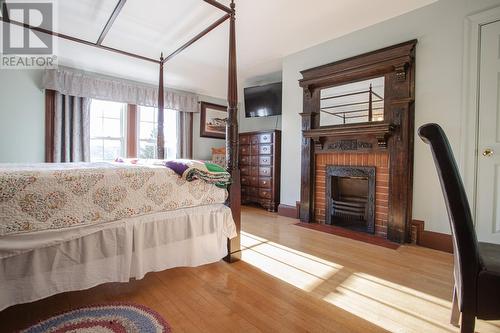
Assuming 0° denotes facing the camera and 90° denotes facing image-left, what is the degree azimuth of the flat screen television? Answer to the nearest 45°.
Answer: approximately 45°

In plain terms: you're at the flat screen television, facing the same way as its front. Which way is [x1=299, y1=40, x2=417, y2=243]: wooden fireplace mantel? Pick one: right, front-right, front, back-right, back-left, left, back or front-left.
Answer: left

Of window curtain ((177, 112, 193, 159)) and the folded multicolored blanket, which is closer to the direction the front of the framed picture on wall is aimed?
the folded multicolored blanket

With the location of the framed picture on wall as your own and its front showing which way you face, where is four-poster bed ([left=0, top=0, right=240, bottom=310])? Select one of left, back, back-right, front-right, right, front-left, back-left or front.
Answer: front-right

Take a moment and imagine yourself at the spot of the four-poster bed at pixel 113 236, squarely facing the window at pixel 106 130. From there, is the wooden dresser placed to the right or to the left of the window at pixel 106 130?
right

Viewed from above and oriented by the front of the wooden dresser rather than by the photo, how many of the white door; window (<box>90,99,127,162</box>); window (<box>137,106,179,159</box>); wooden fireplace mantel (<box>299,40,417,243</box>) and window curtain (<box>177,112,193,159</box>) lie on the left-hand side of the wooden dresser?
2

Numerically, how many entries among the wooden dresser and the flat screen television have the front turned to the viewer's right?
0

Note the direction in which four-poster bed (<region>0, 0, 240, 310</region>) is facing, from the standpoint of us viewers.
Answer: facing away from the viewer and to the right of the viewer

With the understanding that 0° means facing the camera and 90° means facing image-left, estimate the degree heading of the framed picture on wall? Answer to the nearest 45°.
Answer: approximately 315°

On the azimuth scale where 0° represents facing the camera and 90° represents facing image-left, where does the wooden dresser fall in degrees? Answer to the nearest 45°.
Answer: approximately 45°

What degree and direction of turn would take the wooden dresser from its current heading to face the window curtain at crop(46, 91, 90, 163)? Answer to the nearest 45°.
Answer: approximately 45° to its right

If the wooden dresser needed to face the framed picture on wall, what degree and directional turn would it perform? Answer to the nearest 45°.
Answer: approximately 90° to its right
